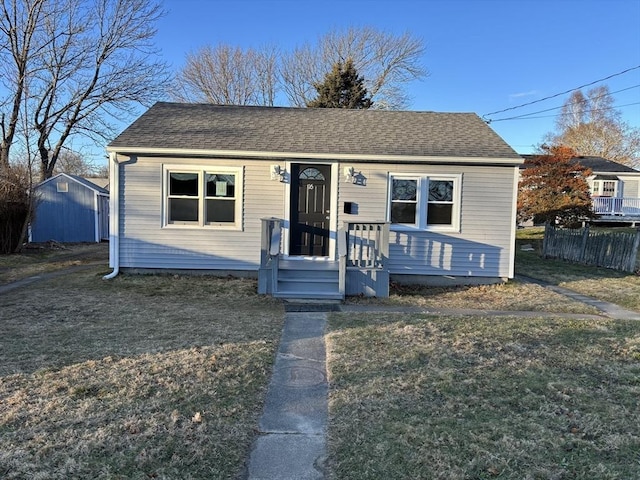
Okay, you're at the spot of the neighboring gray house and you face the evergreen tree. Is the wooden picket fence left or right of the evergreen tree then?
left

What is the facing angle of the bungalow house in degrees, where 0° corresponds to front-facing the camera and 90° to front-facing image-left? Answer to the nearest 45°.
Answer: approximately 0°

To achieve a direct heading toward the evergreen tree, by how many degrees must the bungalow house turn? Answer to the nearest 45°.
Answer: approximately 180°

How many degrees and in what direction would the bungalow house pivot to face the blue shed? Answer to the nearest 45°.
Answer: approximately 135° to its right

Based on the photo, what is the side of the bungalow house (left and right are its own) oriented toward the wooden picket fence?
left

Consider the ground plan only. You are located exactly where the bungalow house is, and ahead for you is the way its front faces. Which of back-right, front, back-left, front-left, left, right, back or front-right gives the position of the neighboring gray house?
back-left
